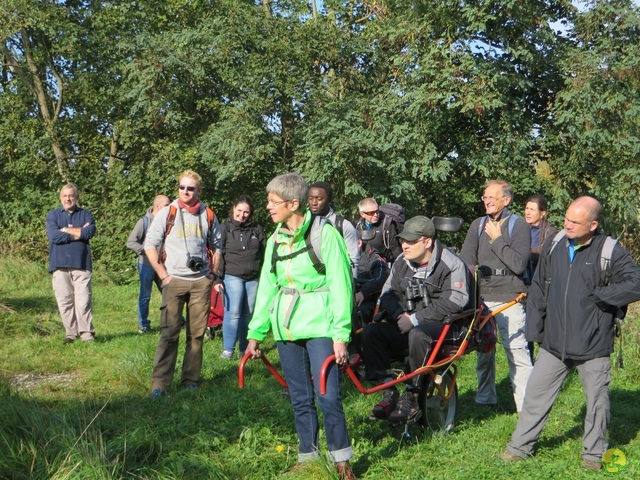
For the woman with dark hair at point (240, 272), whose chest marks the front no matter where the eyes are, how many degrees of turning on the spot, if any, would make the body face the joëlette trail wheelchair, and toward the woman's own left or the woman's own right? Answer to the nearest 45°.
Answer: approximately 45° to the woman's own left

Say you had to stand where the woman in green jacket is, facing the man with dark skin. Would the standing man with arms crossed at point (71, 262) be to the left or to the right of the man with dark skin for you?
left

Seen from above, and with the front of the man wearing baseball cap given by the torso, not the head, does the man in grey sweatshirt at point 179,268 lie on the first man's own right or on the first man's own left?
on the first man's own right

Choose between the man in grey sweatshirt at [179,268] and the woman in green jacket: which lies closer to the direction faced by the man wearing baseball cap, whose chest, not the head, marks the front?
the woman in green jacket

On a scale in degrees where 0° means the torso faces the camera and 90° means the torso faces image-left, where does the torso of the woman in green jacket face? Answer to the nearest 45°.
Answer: approximately 45°

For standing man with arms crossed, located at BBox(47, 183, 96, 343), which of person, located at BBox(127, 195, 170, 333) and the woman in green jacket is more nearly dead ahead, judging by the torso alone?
the woman in green jacket

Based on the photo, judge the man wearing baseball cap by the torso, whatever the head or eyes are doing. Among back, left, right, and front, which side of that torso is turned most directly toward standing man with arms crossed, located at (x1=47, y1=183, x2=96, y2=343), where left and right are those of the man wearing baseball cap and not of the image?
right

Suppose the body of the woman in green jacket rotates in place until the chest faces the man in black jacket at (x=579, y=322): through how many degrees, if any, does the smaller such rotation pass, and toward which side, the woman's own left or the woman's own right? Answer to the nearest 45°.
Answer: approximately 135° to the woman's own left

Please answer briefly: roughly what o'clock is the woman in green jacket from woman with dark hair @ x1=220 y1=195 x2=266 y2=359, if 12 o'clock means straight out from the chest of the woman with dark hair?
The woman in green jacket is roughly at 12 o'clock from the woman with dark hair.

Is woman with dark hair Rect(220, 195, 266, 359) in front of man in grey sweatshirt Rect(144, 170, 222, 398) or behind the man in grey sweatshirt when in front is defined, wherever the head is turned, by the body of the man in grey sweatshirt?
behind
